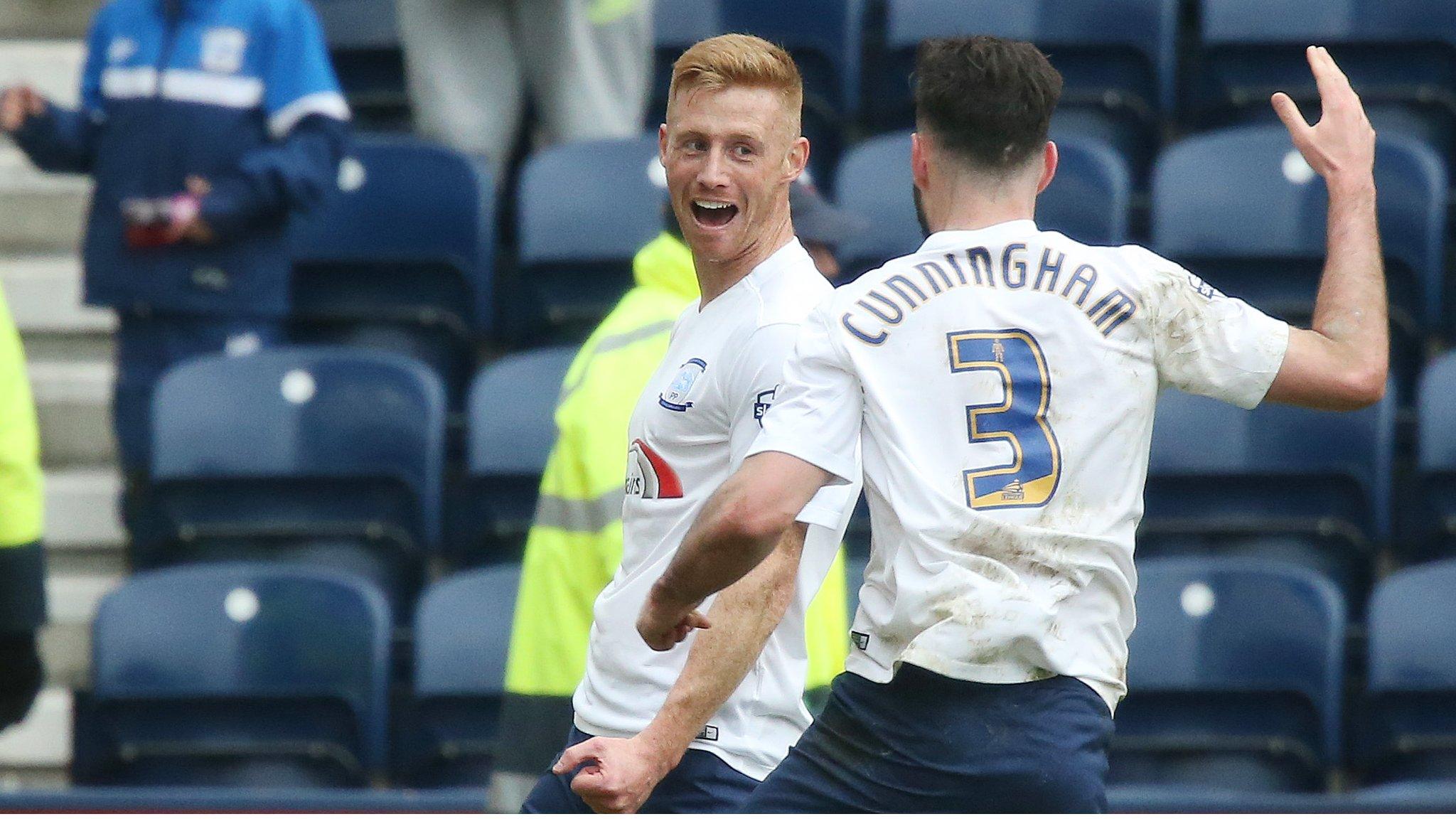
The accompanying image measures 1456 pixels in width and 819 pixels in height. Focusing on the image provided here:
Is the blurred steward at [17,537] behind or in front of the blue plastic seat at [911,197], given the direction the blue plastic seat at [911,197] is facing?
in front

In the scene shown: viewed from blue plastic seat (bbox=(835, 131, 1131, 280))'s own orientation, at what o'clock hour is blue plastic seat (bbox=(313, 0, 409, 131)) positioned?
blue plastic seat (bbox=(313, 0, 409, 131)) is roughly at 4 o'clock from blue plastic seat (bbox=(835, 131, 1131, 280)).

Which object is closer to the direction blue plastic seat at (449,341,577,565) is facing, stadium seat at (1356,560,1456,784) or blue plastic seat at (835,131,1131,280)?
the stadium seat

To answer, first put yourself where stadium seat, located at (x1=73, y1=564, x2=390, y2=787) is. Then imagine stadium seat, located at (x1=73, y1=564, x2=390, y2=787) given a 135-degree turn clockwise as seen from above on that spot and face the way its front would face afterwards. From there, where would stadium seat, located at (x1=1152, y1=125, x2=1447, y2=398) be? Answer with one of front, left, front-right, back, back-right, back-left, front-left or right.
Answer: back-right

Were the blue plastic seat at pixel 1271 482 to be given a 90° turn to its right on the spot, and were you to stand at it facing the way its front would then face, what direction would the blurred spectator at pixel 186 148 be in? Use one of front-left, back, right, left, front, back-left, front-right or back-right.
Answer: front

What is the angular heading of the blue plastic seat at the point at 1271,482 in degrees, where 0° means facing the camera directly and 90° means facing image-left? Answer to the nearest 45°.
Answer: approximately 0°

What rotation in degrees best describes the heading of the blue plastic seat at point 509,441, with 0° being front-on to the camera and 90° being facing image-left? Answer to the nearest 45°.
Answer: approximately 0°
